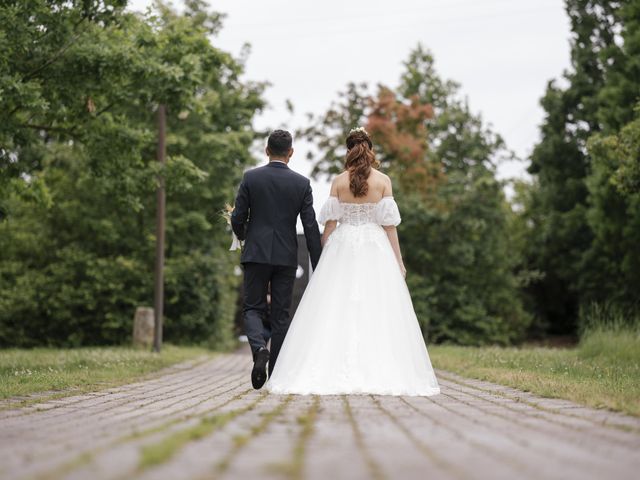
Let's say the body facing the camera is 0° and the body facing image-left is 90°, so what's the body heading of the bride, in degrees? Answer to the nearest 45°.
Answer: approximately 180°

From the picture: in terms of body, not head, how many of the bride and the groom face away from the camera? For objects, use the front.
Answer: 2

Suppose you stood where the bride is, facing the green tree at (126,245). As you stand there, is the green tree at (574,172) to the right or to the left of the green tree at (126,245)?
right

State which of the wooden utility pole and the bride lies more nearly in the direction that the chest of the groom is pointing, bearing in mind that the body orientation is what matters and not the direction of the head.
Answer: the wooden utility pole

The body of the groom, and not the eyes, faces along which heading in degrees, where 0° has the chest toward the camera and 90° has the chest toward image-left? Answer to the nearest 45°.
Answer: approximately 180°

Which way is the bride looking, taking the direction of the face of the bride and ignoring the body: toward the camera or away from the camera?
away from the camera

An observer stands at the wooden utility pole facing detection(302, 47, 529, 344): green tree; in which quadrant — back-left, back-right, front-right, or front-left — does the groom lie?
back-right

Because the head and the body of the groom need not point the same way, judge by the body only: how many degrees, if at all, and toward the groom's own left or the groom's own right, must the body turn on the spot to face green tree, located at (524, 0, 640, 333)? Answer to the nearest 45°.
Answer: approximately 45° to the groom's own right
